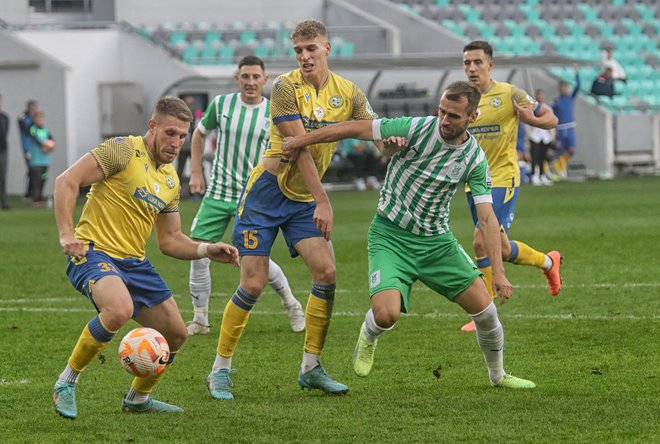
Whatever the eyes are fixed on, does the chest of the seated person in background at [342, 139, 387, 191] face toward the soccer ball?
yes

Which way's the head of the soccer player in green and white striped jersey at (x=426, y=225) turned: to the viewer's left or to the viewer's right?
to the viewer's left

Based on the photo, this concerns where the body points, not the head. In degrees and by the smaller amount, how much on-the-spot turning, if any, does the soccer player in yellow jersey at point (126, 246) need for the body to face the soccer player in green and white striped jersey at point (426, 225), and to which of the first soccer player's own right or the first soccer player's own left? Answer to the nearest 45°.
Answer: approximately 45° to the first soccer player's own left

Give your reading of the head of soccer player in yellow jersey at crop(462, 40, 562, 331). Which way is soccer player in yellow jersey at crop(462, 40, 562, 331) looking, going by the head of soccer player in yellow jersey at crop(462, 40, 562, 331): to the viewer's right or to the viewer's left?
to the viewer's left
